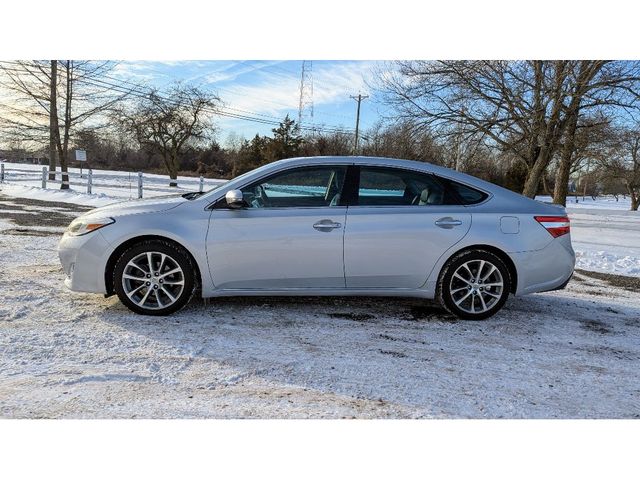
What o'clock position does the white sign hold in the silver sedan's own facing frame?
The white sign is roughly at 2 o'clock from the silver sedan.

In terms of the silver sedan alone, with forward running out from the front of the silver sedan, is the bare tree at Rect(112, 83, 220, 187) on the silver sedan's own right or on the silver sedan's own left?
on the silver sedan's own right

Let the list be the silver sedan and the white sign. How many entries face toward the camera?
1

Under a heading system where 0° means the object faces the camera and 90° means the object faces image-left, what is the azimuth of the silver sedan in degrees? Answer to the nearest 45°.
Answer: approximately 90°

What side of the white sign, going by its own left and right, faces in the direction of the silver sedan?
front

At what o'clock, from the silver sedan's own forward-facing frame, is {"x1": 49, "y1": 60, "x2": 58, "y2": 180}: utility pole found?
The utility pole is roughly at 2 o'clock from the silver sedan.

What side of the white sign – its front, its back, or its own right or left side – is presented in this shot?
front
